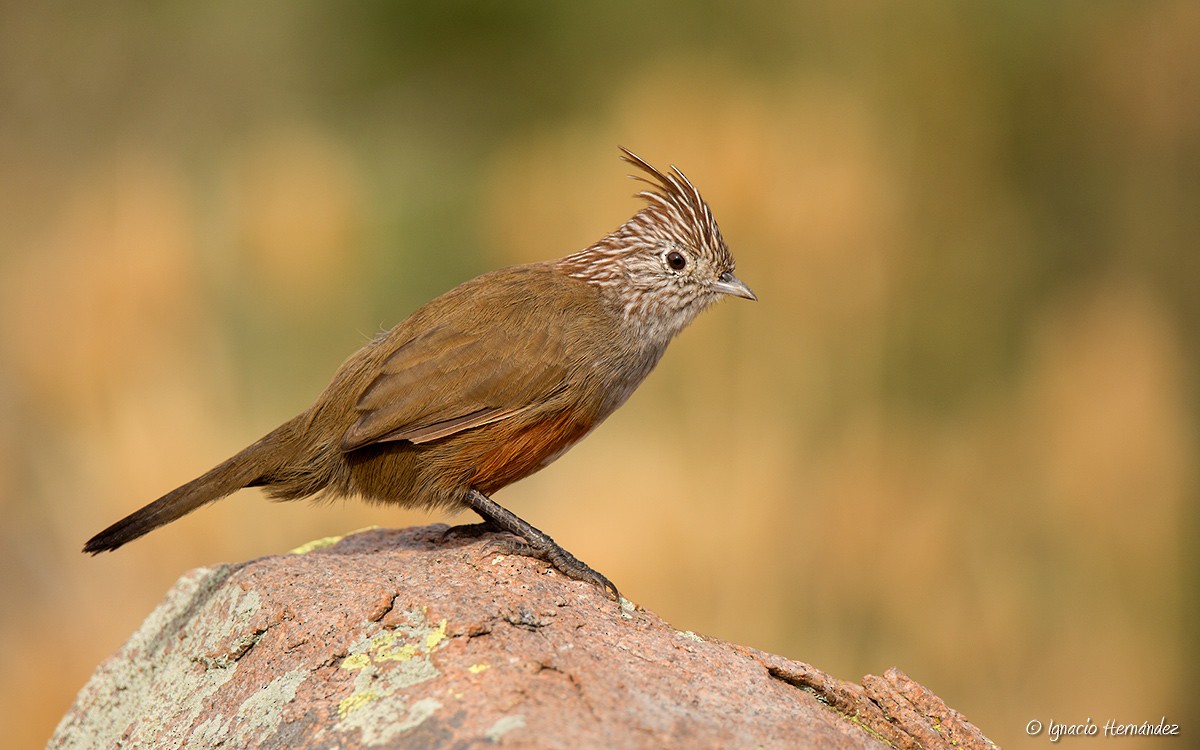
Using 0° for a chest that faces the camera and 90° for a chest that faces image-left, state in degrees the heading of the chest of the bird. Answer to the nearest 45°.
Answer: approximately 270°
